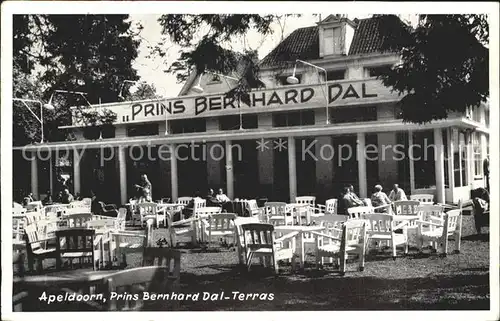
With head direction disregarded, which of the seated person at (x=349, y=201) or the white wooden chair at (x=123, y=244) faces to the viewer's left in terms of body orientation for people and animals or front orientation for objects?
the white wooden chair

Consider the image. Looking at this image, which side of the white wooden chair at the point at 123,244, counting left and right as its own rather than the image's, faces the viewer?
left

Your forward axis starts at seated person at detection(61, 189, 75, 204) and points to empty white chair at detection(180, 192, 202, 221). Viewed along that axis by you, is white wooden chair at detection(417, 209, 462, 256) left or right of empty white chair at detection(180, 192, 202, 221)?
right

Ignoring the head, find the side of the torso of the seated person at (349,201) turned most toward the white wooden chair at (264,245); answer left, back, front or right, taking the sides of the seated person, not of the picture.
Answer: right

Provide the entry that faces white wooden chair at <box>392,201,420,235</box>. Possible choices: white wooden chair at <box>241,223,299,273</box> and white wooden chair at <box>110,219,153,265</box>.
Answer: white wooden chair at <box>241,223,299,273</box>

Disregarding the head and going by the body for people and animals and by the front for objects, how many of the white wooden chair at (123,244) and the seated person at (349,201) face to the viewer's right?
1

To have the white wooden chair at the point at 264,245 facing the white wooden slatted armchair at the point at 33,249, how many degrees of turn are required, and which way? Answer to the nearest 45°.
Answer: approximately 135° to its left

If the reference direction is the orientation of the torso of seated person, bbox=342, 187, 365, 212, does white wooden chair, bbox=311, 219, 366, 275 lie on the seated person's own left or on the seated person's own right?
on the seated person's own right

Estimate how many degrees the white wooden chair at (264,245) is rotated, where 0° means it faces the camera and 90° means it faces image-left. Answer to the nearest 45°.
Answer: approximately 225°

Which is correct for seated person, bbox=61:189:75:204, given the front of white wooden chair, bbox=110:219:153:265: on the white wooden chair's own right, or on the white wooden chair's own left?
on the white wooden chair's own right
